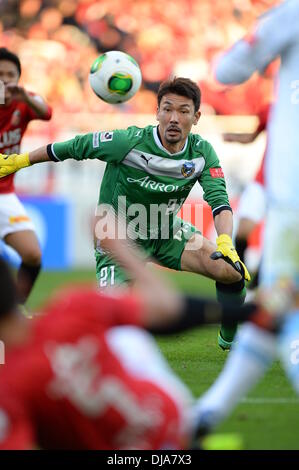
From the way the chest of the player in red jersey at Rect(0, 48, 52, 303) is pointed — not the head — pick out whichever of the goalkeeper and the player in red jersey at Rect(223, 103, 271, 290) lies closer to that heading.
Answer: the goalkeeper

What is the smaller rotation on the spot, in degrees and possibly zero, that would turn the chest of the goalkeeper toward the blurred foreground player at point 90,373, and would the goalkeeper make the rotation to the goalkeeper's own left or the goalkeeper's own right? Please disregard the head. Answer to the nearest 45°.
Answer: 0° — they already face them

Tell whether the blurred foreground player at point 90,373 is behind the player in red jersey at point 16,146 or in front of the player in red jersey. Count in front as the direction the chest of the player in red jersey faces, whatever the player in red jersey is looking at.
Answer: in front

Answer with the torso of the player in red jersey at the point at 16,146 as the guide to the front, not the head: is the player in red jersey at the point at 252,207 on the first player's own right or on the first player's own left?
on the first player's own left

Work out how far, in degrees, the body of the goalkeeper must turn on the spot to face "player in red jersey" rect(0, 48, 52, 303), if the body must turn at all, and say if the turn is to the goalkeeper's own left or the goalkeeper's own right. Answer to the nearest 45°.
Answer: approximately 135° to the goalkeeper's own right

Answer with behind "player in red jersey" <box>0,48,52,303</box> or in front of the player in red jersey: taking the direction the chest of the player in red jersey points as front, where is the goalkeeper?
in front

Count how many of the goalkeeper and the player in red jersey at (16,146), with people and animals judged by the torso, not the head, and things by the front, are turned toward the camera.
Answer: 2

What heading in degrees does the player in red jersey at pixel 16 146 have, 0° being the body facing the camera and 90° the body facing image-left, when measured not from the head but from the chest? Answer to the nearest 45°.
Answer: approximately 0°
